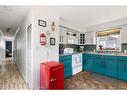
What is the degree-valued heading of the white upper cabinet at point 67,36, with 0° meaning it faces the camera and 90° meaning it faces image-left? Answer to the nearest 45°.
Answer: approximately 315°

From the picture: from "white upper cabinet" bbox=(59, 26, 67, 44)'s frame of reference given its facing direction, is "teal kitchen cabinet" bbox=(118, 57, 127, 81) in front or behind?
in front

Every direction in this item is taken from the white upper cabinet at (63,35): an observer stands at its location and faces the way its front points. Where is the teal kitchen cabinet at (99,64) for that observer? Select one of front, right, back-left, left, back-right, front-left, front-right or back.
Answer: front-left

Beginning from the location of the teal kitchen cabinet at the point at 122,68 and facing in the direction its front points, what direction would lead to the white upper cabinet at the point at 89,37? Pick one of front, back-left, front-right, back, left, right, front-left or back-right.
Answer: right

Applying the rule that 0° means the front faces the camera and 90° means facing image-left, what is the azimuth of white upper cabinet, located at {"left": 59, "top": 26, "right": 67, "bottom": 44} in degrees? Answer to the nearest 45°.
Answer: approximately 315°
